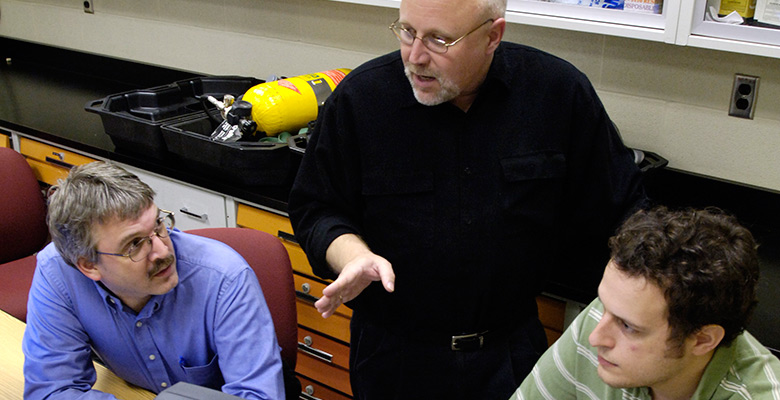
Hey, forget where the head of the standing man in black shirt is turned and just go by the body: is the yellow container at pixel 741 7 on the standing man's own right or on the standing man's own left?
on the standing man's own left

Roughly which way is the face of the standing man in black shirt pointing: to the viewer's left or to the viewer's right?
to the viewer's left

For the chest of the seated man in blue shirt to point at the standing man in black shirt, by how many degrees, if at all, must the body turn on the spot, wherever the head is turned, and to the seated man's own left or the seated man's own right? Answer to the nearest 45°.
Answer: approximately 90° to the seated man's own left

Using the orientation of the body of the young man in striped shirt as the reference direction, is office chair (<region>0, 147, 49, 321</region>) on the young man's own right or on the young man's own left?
on the young man's own right

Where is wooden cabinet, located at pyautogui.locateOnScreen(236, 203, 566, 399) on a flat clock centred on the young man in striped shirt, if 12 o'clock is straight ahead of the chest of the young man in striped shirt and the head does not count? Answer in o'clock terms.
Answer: The wooden cabinet is roughly at 3 o'clock from the young man in striped shirt.

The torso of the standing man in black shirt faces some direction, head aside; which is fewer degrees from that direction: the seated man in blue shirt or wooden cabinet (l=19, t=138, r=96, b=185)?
the seated man in blue shirt

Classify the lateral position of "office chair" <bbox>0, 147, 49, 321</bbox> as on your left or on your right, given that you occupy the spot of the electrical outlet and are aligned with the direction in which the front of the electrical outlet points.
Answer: on your right

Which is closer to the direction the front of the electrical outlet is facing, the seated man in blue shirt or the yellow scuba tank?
the seated man in blue shirt
